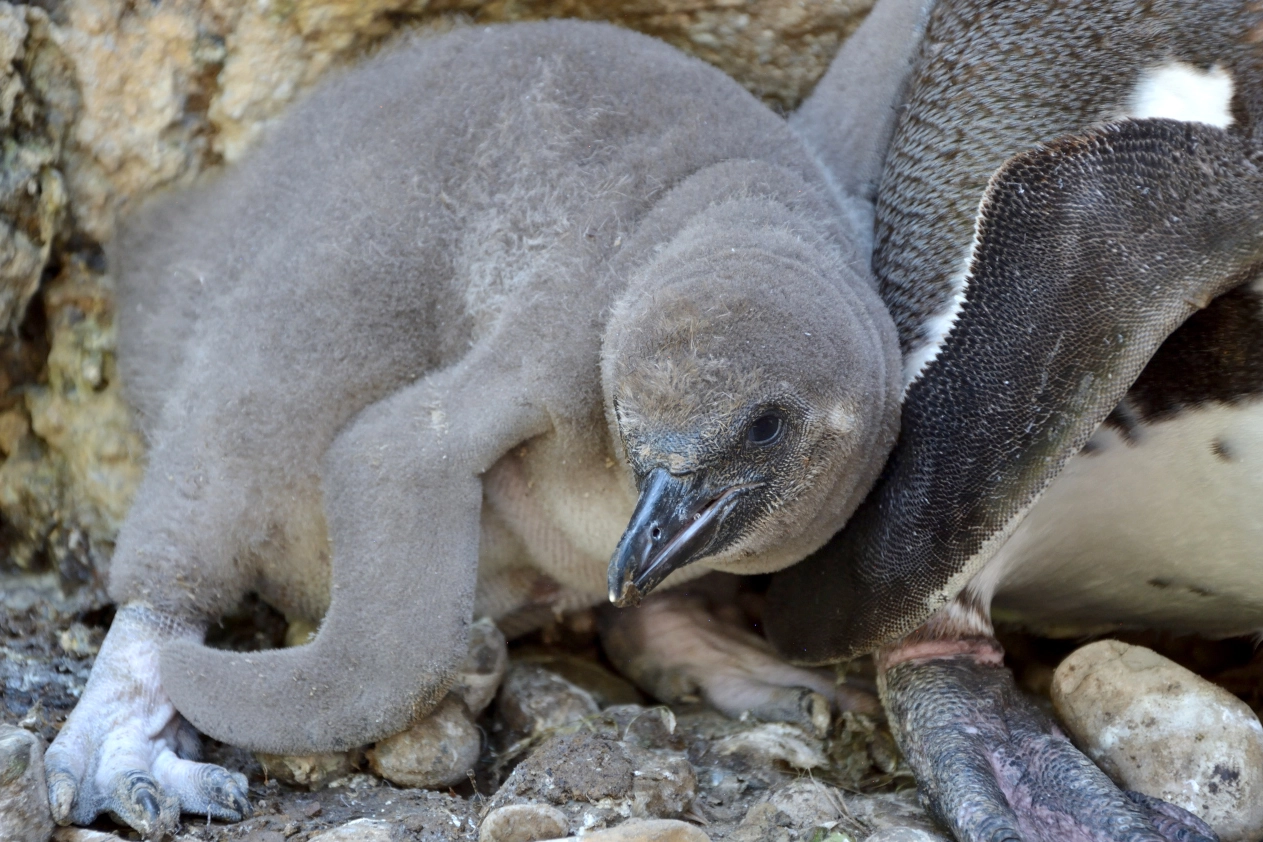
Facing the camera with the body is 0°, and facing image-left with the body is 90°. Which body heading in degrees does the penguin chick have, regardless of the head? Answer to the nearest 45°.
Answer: approximately 315°

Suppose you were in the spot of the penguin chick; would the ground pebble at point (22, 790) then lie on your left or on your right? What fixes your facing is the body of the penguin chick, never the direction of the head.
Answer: on your right

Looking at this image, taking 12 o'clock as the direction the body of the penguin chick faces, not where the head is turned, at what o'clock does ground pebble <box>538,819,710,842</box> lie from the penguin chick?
The ground pebble is roughly at 1 o'clock from the penguin chick.

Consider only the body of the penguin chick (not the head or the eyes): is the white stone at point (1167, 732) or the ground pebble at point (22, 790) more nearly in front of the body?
the white stone
